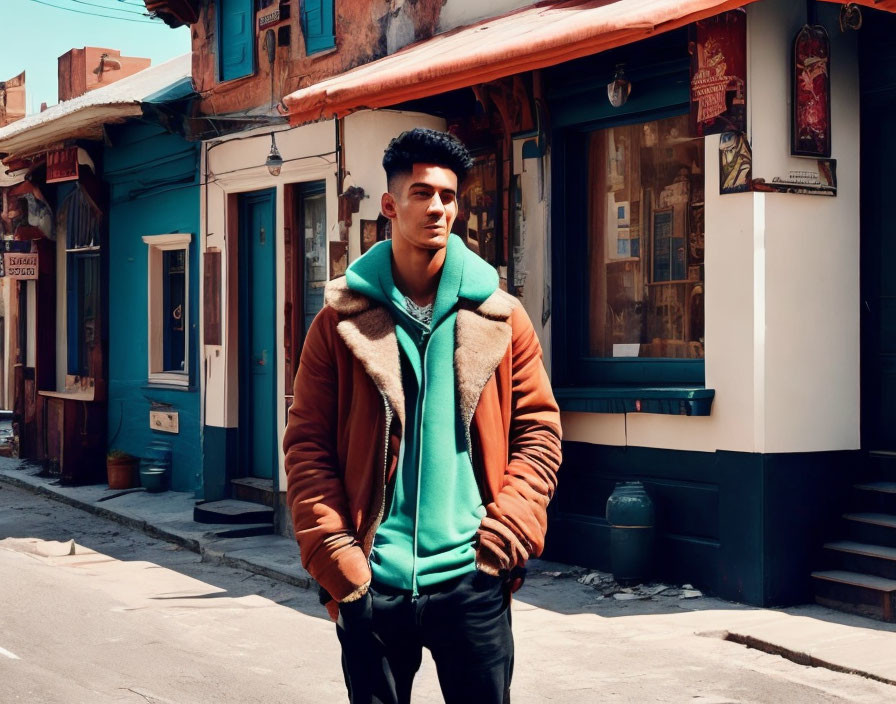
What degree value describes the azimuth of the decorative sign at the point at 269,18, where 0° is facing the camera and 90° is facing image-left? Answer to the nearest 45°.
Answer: approximately 45°

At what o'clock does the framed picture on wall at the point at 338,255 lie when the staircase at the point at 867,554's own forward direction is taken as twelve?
The framed picture on wall is roughly at 2 o'clock from the staircase.

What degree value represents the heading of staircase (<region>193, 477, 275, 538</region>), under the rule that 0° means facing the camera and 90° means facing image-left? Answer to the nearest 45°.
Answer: approximately 45°

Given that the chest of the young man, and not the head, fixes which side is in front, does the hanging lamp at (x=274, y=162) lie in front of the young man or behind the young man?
behind

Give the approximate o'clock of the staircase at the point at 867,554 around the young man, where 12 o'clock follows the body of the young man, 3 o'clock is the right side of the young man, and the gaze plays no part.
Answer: The staircase is roughly at 7 o'clock from the young man.

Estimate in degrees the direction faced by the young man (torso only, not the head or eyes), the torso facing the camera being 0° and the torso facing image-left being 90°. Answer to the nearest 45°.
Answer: approximately 0°

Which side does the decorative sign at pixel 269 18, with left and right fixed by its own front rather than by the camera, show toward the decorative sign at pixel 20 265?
right
